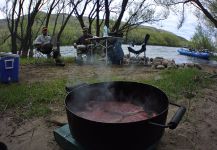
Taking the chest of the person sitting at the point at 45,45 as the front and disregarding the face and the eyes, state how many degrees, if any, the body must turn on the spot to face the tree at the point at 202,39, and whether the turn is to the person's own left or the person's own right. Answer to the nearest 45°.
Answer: approximately 90° to the person's own left

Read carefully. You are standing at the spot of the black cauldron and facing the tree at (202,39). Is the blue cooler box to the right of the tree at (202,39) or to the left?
left

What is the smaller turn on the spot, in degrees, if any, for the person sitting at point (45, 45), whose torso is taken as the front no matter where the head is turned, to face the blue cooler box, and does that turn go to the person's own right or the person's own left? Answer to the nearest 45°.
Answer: approximately 45° to the person's own right

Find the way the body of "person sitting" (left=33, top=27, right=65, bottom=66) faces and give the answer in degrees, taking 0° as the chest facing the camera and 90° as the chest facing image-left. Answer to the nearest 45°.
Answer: approximately 315°

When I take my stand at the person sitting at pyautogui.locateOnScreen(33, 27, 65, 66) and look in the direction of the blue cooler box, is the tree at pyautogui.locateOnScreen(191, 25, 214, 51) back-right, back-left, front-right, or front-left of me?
back-left
